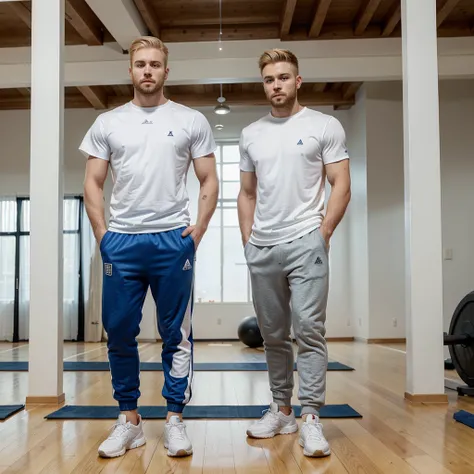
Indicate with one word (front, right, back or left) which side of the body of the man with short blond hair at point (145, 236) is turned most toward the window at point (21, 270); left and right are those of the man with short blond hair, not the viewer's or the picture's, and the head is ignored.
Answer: back

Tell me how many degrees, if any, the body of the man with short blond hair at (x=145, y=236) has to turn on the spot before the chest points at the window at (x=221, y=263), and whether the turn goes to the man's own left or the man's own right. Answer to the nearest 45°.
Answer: approximately 180°

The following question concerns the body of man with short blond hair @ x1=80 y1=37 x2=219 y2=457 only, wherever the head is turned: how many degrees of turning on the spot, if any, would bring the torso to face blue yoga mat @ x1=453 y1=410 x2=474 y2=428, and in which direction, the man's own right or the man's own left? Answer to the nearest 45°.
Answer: approximately 90° to the man's own left

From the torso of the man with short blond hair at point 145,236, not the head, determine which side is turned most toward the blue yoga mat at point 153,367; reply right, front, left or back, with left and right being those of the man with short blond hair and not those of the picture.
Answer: back

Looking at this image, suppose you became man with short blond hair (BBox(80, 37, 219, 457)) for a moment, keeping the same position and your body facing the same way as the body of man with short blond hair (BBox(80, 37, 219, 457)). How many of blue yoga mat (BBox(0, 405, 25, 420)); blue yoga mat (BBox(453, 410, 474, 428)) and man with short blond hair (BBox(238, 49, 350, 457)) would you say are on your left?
2

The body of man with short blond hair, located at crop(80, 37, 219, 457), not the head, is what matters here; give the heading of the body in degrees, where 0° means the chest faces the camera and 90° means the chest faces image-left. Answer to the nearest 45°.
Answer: approximately 0°

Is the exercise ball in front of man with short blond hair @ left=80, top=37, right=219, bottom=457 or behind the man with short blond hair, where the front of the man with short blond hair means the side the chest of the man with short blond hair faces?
behind

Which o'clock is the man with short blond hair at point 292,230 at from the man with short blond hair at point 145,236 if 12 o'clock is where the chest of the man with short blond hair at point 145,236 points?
the man with short blond hair at point 292,230 is roughly at 9 o'clock from the man with short blond hair at point 145,236.

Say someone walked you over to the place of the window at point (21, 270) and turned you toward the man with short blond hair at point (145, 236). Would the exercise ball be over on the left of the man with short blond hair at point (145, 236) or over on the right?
left
